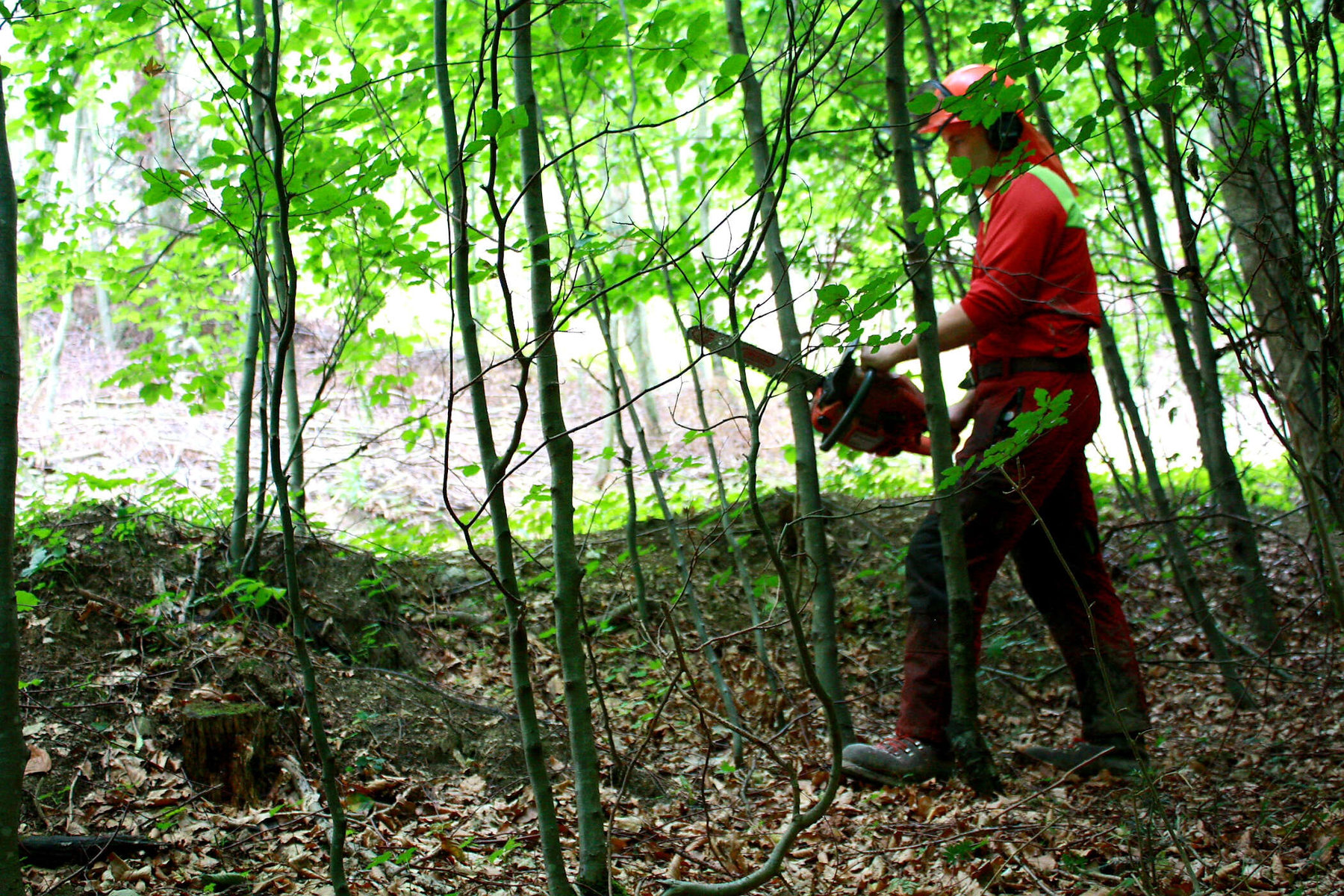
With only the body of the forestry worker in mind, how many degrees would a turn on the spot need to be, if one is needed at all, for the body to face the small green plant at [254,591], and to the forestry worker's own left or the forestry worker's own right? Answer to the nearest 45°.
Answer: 0° — they already face it

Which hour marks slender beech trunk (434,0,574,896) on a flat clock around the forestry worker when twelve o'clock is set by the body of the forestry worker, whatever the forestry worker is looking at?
The slender beech trunk is roughly at 10 o'clock from the forestry worker.

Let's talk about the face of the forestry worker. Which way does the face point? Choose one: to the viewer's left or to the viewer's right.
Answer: to the viewer's left

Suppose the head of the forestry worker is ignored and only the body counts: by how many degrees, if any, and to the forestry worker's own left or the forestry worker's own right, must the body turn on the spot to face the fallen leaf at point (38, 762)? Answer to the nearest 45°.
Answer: approximately 45° to the forestry worker's own left

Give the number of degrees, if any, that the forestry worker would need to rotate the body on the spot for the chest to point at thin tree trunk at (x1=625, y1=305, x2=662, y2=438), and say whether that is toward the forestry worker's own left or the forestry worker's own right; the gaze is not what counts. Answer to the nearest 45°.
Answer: approximately 45° to the forestry worker's own right

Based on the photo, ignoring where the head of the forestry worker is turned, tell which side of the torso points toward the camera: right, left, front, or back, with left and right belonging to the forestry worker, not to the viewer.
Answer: left

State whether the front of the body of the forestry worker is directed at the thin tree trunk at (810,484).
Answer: yes

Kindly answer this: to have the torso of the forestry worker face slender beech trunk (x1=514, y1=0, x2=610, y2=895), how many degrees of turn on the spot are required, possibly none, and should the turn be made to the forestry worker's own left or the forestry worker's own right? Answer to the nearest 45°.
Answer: approximately 45° to the forestry worker's own left

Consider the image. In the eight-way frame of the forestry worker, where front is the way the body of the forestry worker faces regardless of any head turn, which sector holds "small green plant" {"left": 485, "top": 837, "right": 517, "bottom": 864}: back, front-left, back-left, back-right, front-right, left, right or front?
front-left

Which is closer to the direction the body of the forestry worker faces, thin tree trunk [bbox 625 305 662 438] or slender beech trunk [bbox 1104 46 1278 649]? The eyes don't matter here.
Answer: the thin tree trunk

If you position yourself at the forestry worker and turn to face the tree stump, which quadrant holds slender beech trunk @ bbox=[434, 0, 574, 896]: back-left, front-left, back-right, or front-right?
front-left

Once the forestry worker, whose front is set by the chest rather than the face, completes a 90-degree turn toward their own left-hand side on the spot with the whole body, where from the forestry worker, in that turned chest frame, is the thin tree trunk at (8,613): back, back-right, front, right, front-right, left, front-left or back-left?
front-right

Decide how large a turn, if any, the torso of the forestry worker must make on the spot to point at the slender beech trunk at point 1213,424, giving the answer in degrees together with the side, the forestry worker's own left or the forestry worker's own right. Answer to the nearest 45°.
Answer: approximately 135° to the forestry worker's own right

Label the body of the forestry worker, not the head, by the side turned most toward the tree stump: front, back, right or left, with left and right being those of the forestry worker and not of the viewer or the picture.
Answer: front
